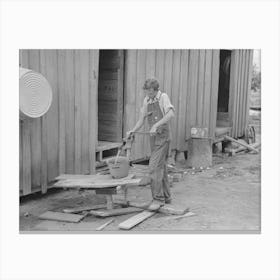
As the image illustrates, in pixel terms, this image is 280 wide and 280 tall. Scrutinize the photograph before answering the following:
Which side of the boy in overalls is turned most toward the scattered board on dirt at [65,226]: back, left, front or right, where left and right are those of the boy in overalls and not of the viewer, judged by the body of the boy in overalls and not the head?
front

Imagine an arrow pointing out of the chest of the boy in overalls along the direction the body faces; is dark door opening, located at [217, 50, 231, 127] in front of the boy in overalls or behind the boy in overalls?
behind

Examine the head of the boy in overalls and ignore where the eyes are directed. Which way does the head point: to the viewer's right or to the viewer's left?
to the viewer's left

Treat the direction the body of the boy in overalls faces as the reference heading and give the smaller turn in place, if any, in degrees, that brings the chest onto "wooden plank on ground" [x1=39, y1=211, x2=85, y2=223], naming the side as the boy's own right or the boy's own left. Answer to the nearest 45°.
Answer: approximately 45° to the boy's own right

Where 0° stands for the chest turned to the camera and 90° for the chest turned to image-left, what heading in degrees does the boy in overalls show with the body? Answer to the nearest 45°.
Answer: approximately 45°

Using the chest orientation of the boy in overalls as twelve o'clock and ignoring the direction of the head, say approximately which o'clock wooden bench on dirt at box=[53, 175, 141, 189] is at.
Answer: The wooden bench on dirt is roughly at 1 o'clock from the boy in overalls.
